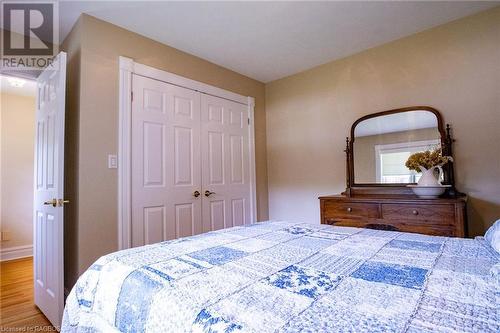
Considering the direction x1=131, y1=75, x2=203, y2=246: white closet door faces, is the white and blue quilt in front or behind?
in front

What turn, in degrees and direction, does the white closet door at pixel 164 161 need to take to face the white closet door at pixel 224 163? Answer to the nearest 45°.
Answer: approximately 90° to its left

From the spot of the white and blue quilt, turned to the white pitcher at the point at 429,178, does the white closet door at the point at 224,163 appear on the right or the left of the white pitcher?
left

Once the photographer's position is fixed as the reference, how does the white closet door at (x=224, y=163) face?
facing the viewer and to the right of the viewer

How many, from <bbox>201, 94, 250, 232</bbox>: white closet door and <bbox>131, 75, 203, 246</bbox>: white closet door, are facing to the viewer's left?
0

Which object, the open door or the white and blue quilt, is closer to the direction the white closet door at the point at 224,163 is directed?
the white and blue quilt

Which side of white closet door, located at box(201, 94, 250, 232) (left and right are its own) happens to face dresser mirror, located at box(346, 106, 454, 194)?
front

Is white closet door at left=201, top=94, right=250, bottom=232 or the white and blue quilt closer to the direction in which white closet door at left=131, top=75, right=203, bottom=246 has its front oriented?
the white and blue quilt

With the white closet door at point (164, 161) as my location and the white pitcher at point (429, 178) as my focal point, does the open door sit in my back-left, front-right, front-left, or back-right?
back-right

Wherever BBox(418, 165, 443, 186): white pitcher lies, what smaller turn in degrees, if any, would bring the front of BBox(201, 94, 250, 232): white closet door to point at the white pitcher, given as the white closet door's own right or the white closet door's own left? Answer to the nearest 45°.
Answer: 0° — it already faces it

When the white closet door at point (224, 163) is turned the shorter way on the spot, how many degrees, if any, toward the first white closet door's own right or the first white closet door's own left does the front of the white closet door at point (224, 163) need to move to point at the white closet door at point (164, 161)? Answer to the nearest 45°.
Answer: approximately 90° to the first white closet door's own right

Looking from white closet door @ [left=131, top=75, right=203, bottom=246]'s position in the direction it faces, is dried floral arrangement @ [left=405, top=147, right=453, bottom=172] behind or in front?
in front

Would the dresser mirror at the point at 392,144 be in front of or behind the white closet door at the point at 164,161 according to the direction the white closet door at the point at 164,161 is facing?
in front
